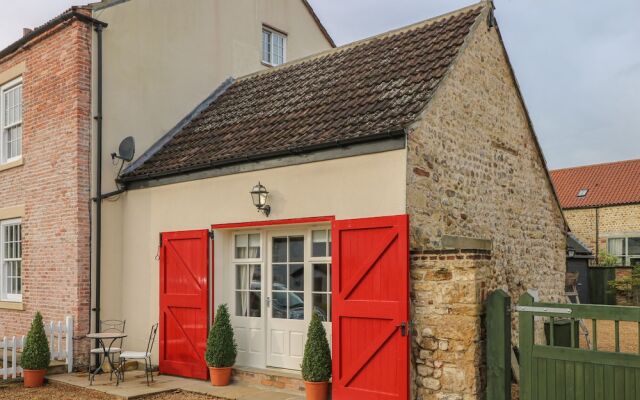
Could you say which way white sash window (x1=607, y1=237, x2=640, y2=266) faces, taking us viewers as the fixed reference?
facing the viewer

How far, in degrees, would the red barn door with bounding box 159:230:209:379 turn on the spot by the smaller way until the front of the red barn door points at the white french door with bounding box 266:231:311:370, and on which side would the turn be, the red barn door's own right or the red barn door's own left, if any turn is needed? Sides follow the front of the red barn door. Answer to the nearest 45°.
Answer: approximately 90° to the red barn door's own left

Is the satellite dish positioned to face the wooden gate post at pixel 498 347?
no

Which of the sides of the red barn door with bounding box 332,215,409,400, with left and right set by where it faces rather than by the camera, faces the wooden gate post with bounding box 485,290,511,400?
left

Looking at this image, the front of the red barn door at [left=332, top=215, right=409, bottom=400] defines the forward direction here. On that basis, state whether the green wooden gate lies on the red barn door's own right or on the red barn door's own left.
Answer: on the red barn door's own left

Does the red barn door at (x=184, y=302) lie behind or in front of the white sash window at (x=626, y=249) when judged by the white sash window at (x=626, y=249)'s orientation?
in front

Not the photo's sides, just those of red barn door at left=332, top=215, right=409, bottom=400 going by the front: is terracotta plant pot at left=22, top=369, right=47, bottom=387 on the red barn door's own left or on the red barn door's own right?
on the red barn door's own right

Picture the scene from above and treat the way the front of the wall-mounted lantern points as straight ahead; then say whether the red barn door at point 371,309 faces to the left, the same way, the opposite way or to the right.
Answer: the same way

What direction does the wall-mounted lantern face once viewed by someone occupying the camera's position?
facing the viewer and to the left of the viewer

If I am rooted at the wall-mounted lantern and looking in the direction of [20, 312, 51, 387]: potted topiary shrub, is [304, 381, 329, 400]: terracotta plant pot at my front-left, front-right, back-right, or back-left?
back-left
